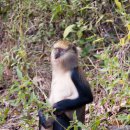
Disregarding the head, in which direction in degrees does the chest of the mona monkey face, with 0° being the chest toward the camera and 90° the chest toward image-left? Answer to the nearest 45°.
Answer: approximately 45°
